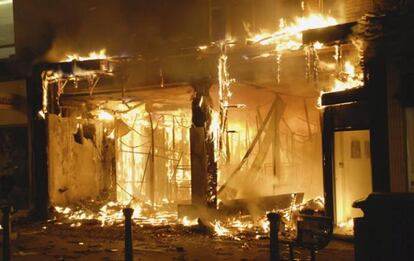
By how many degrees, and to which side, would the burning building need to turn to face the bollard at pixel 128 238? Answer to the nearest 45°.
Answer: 0° — it already faces it

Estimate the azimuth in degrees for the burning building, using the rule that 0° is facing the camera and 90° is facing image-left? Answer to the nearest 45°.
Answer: approximately 0°

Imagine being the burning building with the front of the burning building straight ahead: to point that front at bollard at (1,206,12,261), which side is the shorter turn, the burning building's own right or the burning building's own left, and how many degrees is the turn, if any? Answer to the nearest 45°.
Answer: approximately 45° to the burning building's own right

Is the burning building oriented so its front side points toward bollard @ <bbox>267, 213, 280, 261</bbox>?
yes

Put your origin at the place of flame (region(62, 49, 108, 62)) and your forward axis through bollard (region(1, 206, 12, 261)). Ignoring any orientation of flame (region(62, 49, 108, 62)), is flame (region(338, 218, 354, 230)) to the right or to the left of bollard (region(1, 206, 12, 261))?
left
